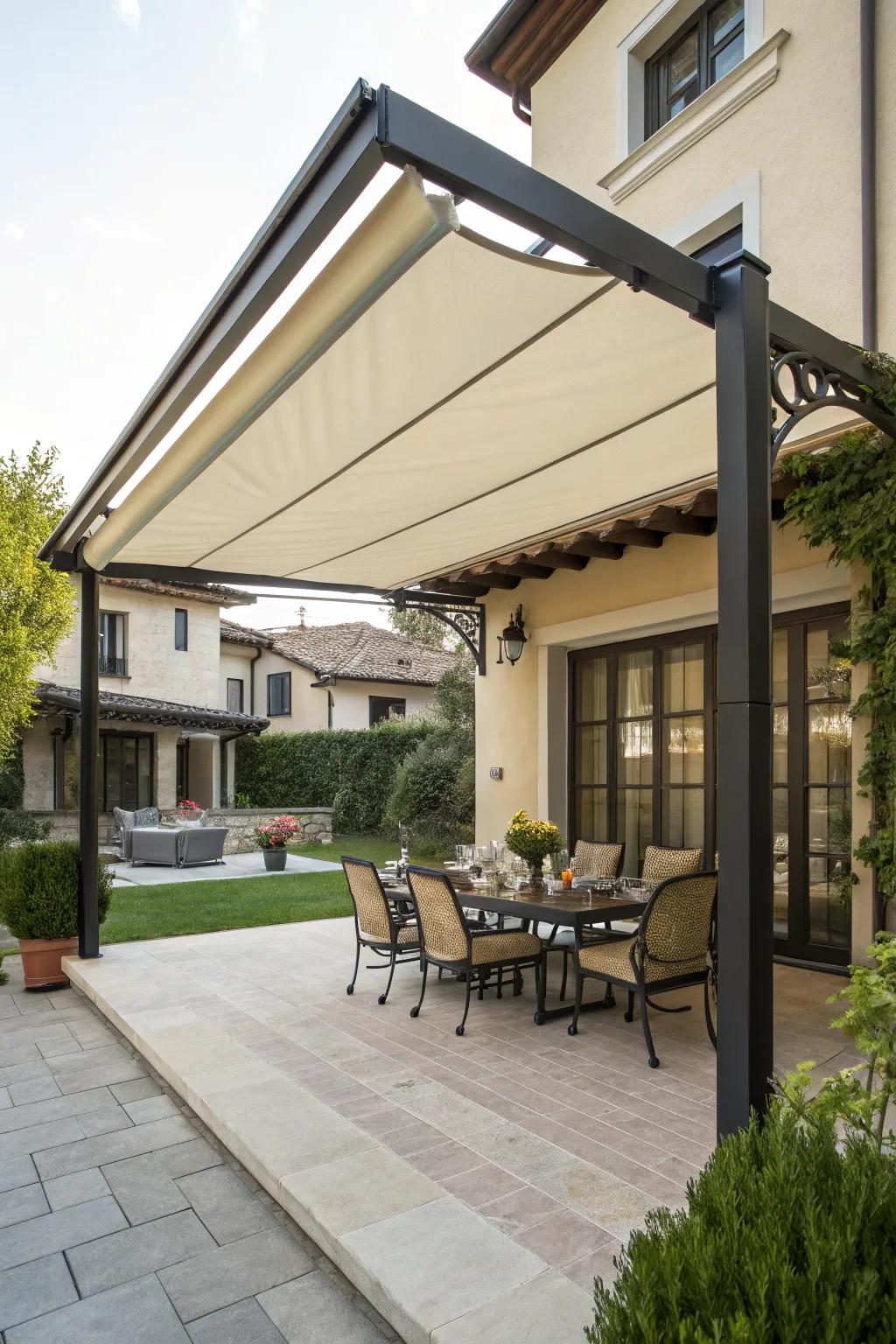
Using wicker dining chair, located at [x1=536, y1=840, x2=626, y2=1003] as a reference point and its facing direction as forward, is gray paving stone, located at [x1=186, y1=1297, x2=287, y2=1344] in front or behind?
in front

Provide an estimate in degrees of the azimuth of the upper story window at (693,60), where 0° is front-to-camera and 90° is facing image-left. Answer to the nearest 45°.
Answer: approximately 45°

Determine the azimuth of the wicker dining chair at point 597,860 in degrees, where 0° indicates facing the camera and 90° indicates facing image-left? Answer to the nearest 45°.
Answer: approximately 45°

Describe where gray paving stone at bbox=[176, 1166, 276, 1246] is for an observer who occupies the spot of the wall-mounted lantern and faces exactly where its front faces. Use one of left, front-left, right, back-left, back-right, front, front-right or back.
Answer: front-left

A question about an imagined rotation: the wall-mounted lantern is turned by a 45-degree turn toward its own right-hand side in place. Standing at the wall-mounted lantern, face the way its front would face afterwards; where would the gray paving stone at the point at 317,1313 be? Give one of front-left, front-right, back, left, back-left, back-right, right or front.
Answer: left

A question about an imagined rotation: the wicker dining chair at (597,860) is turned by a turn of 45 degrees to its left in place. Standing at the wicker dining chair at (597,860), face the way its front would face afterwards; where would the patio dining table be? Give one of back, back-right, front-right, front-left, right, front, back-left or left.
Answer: front

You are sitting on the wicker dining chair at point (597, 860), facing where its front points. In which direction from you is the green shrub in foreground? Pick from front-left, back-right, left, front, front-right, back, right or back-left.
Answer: front-left

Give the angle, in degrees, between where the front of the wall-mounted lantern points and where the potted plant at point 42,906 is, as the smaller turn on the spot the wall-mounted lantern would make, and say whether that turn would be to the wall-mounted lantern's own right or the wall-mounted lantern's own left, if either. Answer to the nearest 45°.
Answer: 0° — it already faces it

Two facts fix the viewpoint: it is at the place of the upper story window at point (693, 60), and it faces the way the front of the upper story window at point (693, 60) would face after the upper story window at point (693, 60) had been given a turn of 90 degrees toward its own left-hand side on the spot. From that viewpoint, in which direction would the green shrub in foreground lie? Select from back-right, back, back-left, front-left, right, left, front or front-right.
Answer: front-right

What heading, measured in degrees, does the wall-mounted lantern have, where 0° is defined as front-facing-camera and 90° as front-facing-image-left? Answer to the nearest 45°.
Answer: approximately 45°
